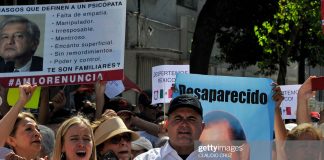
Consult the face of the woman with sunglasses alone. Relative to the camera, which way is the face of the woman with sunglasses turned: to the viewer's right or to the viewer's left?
to the viewer's right

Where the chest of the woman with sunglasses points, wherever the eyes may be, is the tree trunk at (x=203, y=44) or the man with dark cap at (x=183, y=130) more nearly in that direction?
the man with dark cap

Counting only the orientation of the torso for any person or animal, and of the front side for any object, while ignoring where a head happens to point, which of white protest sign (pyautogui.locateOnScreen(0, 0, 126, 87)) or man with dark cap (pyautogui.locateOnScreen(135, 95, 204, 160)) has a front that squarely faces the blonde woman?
the white protest sign

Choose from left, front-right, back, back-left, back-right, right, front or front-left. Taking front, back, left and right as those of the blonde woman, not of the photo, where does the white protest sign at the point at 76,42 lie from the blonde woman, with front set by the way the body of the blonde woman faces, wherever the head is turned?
back-left

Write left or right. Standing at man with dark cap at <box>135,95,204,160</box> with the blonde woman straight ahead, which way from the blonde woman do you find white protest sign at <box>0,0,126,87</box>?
right

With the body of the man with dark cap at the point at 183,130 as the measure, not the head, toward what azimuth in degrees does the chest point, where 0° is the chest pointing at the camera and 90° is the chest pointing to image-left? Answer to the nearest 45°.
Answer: approximately 0°

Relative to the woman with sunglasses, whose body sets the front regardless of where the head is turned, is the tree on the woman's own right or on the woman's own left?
on the woman's own left

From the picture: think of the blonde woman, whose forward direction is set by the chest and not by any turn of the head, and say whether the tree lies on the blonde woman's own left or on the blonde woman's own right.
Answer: on the blonde woman's own left

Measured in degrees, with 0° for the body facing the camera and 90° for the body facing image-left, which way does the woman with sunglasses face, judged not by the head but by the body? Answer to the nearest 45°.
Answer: approximately 315°

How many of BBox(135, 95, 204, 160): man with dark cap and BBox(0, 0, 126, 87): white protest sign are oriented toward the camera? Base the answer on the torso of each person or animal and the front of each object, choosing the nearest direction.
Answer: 2
